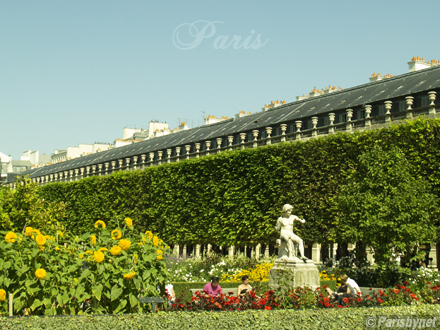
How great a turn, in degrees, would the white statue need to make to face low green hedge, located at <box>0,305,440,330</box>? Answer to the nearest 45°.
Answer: approximately 45° to its right

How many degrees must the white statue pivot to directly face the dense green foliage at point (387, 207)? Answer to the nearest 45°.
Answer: approximately 90° to its left

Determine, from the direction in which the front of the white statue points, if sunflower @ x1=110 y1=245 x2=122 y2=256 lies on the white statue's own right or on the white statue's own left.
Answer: on the white statue's own right

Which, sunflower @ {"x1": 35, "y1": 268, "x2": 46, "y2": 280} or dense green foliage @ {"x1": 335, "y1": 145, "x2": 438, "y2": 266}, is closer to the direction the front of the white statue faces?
the sunflower

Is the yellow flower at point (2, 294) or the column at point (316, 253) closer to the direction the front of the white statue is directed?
the yellow flower

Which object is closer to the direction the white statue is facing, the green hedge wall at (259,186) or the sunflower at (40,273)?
the sunflower

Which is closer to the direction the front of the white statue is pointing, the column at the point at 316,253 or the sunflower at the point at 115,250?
the sunflower

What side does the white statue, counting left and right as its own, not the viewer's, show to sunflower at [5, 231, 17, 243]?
right
